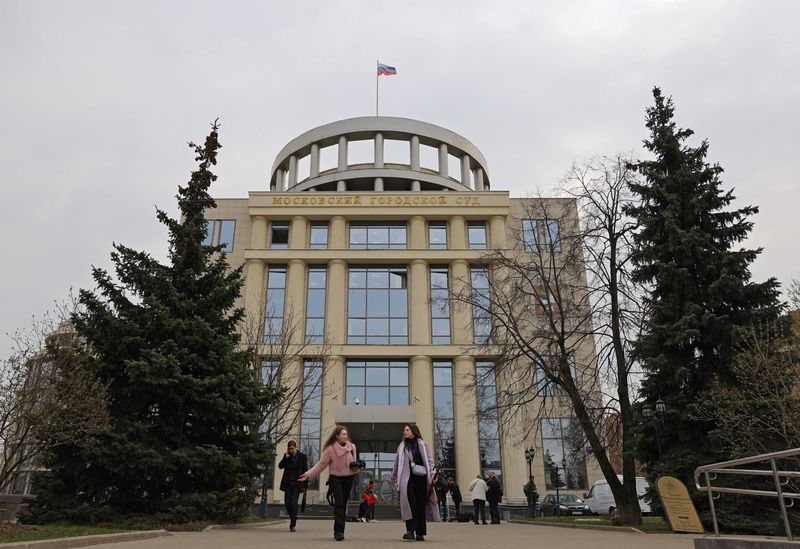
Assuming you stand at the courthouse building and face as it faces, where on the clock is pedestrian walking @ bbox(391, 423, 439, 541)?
The pedestrian walking is roughly at 12 o'clock from the courthouse building.

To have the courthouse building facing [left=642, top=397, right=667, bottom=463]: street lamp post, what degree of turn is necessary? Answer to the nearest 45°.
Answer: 0° — it already faces it

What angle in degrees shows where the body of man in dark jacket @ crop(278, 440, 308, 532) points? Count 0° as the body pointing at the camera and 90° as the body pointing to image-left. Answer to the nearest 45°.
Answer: approximately 0°

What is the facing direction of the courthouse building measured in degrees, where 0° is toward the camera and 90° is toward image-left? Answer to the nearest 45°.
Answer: approximately 0°

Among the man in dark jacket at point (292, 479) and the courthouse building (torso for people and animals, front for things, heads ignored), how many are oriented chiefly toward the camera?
2

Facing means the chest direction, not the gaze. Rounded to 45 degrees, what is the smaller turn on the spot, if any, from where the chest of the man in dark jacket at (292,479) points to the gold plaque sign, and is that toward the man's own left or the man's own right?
approximately 90° to the man's own left

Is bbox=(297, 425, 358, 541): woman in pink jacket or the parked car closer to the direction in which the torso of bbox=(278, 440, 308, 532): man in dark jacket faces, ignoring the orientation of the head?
the woman in pink jacket

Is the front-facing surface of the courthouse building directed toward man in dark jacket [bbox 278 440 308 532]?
yes

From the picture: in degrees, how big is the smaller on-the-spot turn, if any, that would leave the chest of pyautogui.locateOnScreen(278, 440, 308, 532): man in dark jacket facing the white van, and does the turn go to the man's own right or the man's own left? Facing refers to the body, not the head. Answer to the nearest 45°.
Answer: approximately 135° to the man's own left
